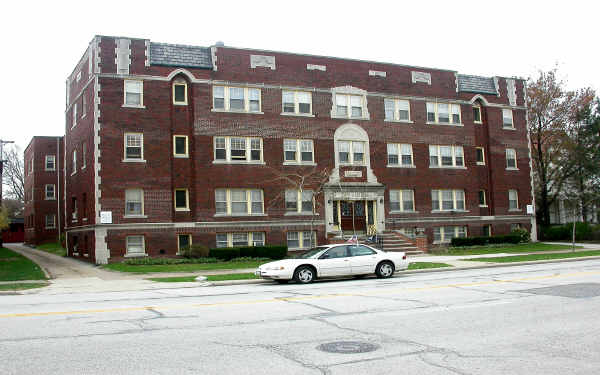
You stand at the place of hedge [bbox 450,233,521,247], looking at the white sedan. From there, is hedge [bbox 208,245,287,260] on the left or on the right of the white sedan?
right

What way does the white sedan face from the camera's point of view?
to the viewer's left

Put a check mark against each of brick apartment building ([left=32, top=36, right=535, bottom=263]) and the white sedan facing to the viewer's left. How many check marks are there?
1

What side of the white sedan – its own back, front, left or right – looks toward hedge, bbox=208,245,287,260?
right

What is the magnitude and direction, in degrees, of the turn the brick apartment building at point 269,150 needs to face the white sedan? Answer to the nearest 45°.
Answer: approximately 45° to its right

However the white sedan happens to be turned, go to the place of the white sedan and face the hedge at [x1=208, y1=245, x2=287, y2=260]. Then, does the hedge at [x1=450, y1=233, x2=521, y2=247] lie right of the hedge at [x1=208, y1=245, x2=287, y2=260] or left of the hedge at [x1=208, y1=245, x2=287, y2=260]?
right

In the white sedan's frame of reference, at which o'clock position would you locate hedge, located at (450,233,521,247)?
The hedge is roughly at 4 o'clock from the white sedan.

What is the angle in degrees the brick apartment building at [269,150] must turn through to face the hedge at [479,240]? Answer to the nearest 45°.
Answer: approximately 45° to its left

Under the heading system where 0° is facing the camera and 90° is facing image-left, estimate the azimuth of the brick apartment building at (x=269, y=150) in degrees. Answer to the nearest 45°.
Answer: approximately 315°

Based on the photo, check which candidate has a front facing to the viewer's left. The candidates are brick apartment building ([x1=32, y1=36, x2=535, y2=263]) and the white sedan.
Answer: the white sedan
